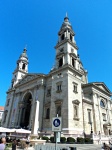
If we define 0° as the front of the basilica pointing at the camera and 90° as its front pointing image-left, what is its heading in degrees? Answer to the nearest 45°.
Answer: approximately 45°

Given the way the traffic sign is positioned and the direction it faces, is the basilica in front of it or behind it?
behind
